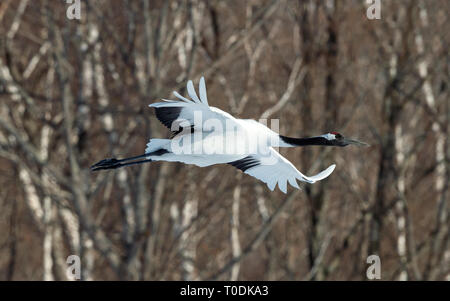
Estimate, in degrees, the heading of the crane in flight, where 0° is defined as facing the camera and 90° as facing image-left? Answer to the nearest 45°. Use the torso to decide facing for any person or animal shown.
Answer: approximately 270°
